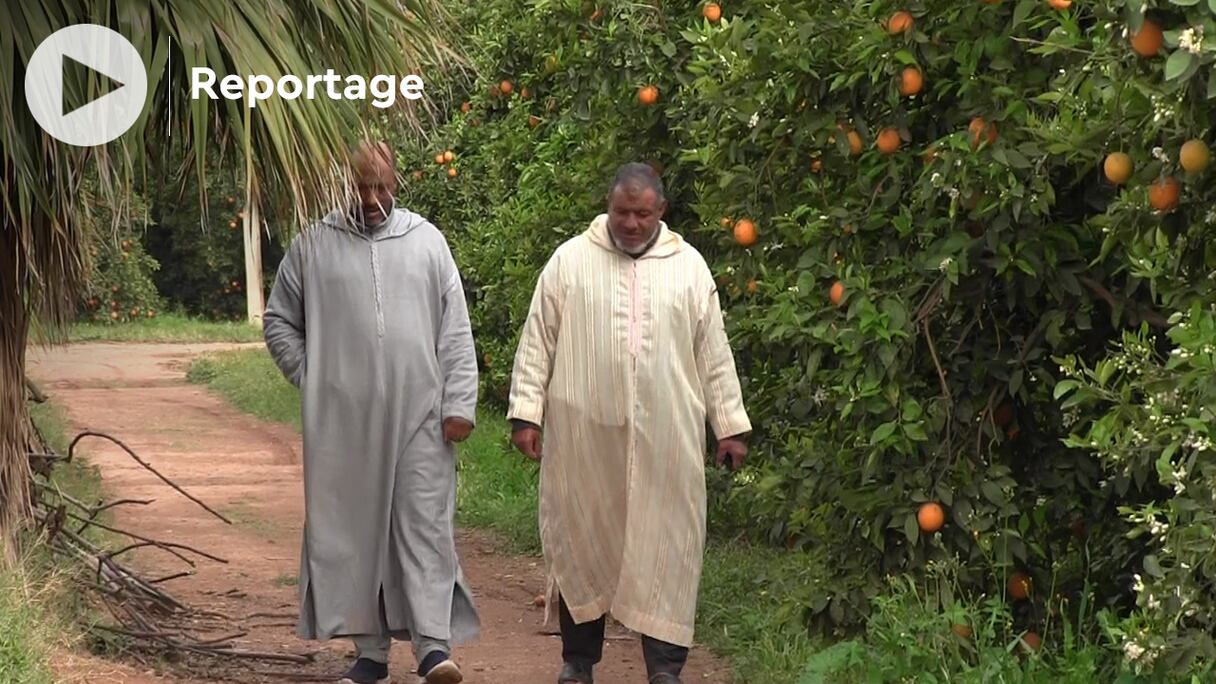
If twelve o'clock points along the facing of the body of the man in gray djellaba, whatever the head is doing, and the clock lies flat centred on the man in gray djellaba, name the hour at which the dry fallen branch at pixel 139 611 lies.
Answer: The dry fallen branch is roughly at 4 o'clock from the man in gray djellaba.

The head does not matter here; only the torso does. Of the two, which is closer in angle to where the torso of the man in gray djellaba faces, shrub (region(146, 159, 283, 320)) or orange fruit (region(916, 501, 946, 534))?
the orange fruit

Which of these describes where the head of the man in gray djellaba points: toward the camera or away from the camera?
toward the camera

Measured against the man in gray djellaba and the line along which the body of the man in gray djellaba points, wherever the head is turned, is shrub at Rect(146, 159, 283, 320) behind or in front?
behind

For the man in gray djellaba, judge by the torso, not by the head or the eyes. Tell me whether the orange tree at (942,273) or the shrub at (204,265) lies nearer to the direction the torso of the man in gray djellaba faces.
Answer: the orange tree

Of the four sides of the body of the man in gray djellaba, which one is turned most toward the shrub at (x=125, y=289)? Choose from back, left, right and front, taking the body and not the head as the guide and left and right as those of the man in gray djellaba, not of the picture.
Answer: back

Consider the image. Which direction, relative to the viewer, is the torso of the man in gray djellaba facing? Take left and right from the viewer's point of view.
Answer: facing the viewer

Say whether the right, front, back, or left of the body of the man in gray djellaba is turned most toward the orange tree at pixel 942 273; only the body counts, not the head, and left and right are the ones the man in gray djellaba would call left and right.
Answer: left

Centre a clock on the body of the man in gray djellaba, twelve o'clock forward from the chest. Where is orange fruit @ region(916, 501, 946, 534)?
The orange fruit is roughly at 10 o'clock from the man in gray djellaba.
